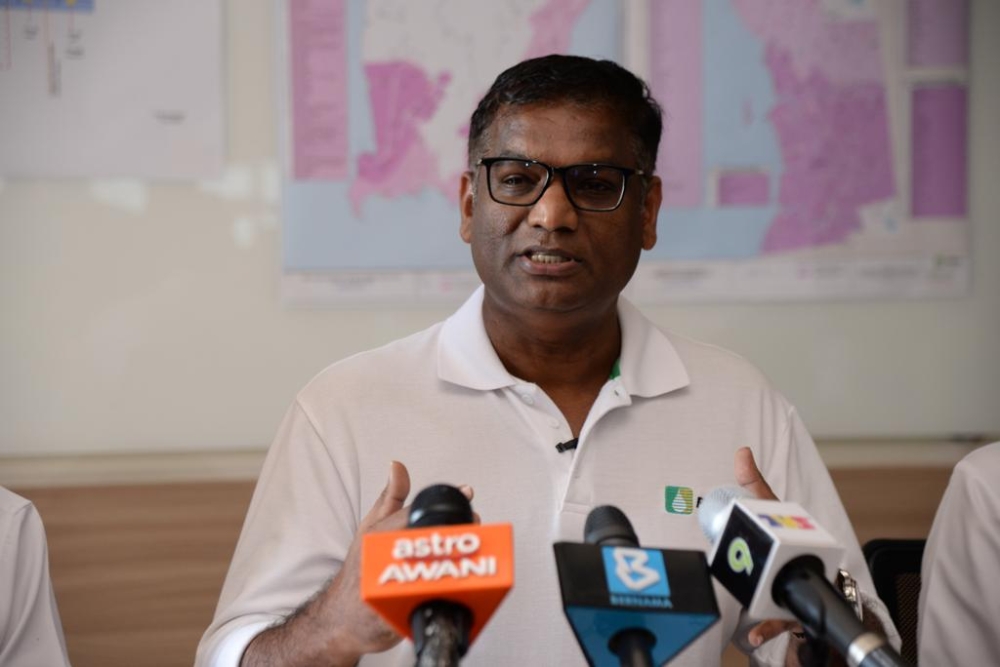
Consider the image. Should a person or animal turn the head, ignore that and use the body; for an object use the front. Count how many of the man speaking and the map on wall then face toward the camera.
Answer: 2

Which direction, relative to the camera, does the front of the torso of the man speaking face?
toward the camera

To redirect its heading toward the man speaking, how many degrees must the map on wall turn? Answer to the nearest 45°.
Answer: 0° — it already faces them

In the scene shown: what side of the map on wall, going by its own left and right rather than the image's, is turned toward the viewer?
front

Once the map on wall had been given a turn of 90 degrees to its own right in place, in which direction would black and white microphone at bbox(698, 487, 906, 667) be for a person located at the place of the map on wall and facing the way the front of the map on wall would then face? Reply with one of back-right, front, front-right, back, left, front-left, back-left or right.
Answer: left

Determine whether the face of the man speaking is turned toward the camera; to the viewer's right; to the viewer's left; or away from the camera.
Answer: toward the camera

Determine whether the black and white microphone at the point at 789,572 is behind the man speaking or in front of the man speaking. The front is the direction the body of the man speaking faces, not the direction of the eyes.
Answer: in front

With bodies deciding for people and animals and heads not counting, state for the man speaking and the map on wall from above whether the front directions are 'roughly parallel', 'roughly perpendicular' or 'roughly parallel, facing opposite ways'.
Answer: roughly parallel
